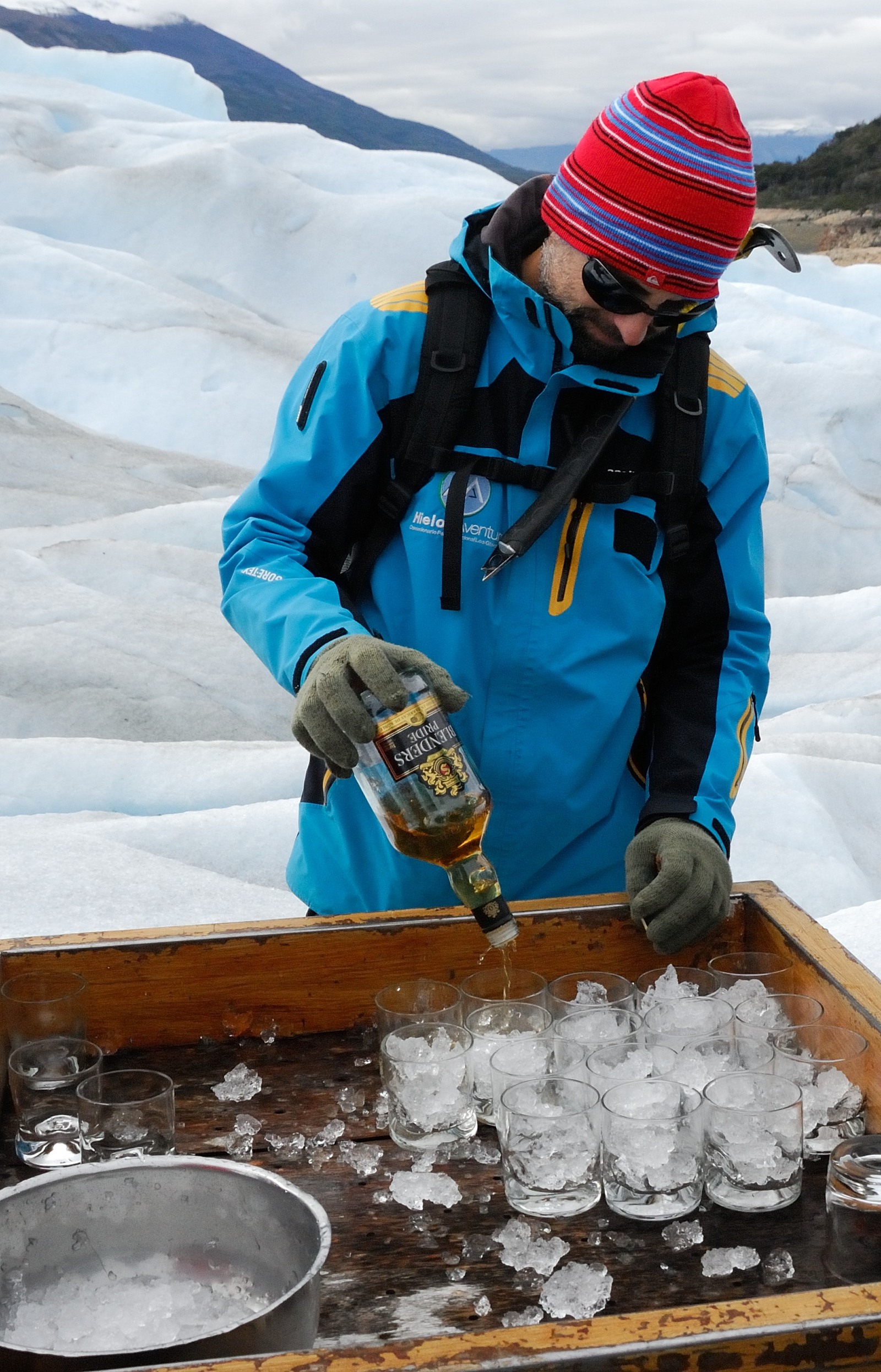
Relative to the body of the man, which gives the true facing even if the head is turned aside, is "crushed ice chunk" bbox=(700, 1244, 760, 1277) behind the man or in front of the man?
in front

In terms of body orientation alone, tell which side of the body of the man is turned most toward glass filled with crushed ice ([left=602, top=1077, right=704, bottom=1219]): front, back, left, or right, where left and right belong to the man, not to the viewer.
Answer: front

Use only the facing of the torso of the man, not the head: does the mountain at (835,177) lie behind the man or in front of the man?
behind

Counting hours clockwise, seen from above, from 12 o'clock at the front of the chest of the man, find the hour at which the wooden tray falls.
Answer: The wooden tray is roughly at 12 o'clock from the man.

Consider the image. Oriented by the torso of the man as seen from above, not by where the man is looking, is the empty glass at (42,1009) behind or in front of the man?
in front

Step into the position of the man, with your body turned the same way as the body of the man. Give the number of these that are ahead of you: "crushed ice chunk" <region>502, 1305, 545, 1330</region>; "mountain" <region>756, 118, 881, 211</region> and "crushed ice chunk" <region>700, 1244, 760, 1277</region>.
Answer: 2

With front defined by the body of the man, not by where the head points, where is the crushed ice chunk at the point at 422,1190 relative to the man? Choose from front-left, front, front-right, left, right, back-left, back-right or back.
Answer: front

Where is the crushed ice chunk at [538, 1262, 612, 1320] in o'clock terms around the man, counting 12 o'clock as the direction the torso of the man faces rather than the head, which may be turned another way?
The crushed ice chunk is roughly at 12 o'clock from the man.

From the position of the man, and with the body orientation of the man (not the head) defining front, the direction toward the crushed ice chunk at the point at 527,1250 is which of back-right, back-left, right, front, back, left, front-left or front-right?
front

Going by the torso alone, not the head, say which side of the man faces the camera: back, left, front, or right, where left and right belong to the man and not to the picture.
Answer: front

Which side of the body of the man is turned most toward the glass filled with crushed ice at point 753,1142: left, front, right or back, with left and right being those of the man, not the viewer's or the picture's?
front

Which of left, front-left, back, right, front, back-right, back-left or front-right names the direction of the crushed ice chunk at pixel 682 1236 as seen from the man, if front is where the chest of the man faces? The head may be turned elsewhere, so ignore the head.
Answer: front
